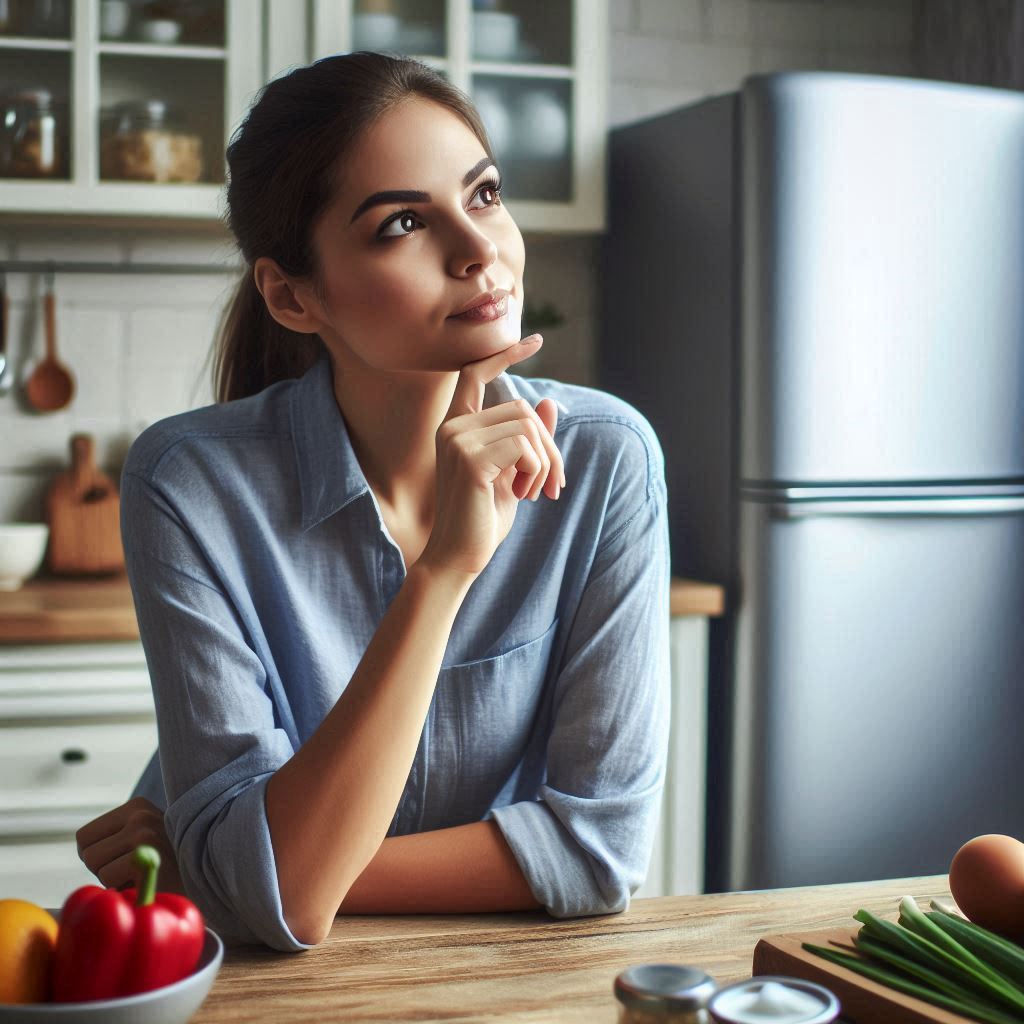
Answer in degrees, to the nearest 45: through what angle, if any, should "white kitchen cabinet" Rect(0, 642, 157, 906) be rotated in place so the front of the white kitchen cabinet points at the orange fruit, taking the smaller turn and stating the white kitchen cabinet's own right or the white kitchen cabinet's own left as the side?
0° — it already faces it

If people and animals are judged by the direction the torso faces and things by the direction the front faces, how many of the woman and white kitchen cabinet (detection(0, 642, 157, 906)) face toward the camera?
2

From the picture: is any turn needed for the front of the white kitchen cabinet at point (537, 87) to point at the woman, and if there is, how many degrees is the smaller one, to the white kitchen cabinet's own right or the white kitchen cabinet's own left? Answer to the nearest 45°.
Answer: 0° — it already faces them

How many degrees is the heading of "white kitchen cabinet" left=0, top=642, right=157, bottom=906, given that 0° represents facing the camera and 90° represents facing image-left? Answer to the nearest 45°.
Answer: approximately 0°

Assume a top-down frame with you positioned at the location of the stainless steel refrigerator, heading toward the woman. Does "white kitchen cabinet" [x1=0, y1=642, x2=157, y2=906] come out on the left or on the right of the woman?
right

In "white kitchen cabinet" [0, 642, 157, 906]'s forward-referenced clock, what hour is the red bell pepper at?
The red bell pepper is roughly at 12 o'clock from the white kitchen cabinet.
